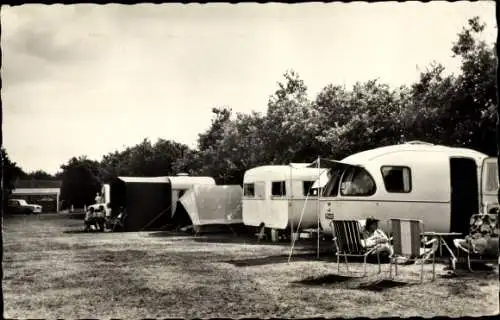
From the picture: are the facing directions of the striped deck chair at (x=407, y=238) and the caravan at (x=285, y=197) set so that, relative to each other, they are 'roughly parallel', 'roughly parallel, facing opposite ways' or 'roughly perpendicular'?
roughly perpendicular

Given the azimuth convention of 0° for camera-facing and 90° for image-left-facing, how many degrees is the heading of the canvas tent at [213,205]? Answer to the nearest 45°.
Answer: approximately 45°

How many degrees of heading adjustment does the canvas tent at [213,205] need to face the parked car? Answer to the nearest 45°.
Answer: approximately 90° to its right

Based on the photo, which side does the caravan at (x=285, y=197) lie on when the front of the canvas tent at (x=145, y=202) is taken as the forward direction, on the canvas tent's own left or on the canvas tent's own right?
on the canvas tent's own left

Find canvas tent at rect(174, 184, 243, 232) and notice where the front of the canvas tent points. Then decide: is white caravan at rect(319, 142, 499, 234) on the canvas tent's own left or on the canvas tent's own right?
on the canvas tent's own left

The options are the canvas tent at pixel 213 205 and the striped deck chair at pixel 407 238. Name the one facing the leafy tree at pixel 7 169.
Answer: the canvas tent

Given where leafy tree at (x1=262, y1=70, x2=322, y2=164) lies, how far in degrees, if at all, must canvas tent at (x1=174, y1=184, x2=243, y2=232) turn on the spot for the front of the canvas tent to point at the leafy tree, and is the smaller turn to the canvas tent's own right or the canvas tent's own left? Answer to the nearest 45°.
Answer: approximately 180°
